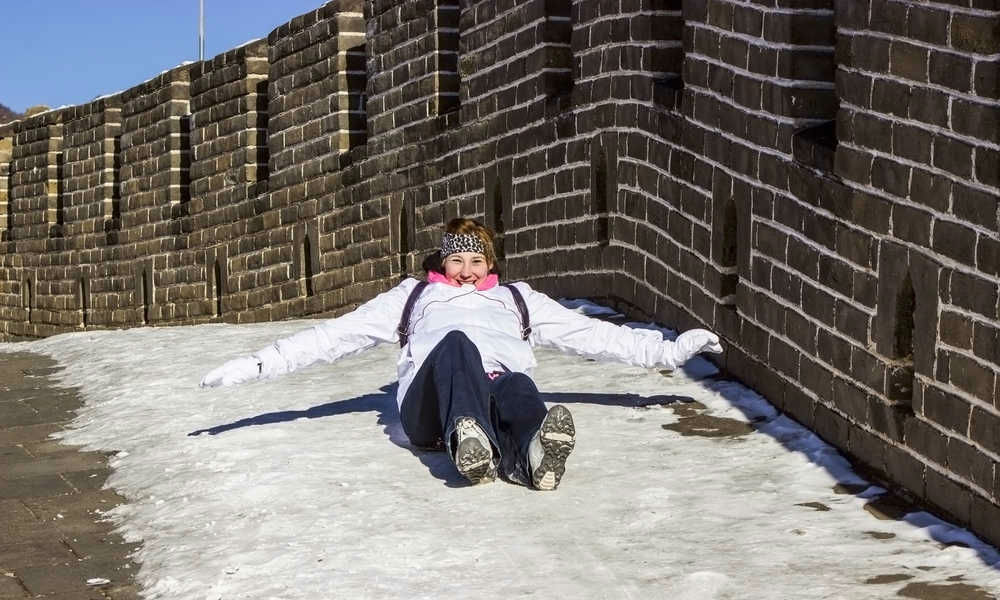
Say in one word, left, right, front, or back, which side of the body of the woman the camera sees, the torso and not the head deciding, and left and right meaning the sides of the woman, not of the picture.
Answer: front

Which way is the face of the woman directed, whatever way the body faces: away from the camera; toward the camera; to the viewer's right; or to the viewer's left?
toward the camera
